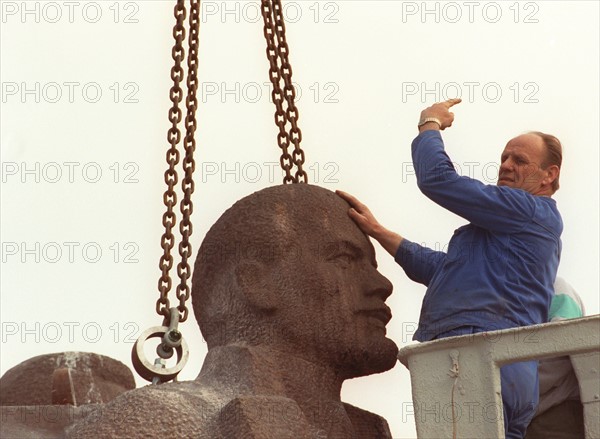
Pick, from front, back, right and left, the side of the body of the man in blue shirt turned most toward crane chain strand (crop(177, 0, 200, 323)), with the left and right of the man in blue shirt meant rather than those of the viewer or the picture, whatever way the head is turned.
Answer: front

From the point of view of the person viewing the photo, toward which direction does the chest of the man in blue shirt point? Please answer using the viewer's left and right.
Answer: facing to the left of the viewer

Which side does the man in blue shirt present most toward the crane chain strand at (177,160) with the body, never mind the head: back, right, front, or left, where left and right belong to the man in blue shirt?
front

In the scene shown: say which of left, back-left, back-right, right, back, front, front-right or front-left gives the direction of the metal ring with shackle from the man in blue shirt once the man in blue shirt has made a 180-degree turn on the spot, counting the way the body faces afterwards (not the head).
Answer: back
